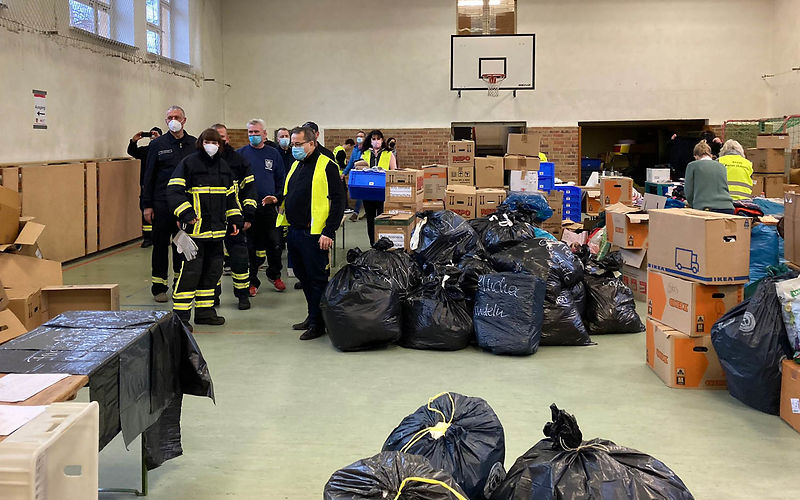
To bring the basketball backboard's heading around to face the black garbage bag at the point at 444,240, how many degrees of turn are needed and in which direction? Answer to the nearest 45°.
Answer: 0° — it already faces it

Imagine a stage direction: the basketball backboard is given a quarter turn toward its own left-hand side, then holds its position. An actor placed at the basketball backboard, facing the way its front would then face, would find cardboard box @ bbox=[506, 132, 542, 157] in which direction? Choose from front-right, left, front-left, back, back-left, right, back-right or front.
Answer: right

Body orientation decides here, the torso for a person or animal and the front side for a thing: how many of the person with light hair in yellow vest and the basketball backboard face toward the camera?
1

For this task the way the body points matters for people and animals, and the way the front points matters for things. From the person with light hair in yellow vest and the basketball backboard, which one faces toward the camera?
the basketball backboard

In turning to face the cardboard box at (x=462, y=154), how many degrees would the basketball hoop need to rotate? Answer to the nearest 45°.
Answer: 0° — it already faces it

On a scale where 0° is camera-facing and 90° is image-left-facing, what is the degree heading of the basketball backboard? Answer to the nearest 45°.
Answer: approximately 0°

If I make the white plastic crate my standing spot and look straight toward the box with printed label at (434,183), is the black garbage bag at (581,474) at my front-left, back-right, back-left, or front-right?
front-right

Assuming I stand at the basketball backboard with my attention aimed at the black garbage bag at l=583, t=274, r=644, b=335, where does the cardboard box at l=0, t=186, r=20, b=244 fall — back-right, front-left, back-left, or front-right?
front-right

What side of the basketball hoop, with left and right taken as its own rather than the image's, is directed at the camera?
front

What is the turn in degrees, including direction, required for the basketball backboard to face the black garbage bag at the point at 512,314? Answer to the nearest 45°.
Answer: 0° — it already faces it

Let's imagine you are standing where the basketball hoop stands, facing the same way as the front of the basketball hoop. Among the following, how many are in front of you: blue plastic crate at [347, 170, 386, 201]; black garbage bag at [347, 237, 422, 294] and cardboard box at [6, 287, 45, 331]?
3

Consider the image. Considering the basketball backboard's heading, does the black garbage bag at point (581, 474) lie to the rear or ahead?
ahead

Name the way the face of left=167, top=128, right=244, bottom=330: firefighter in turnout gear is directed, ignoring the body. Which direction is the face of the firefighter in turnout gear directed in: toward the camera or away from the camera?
toward the camera

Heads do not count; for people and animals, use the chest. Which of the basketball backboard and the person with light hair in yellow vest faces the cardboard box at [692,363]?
the basketball backboard

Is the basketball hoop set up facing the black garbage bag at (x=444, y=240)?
yes

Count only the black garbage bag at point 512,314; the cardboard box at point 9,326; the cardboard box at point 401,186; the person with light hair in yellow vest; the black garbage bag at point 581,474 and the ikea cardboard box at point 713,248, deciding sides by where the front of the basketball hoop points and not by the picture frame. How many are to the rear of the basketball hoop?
0

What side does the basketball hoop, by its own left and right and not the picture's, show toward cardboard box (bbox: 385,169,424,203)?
front

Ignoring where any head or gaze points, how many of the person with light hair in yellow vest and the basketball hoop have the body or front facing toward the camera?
1

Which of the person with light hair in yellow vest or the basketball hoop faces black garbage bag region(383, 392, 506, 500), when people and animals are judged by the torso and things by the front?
the basketball hoop

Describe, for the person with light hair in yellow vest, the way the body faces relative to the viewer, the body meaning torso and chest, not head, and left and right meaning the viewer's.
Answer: facing away from the viewer and to the left of the viewer

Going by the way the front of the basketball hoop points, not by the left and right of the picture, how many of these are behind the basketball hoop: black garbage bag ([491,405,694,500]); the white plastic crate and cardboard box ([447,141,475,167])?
0
